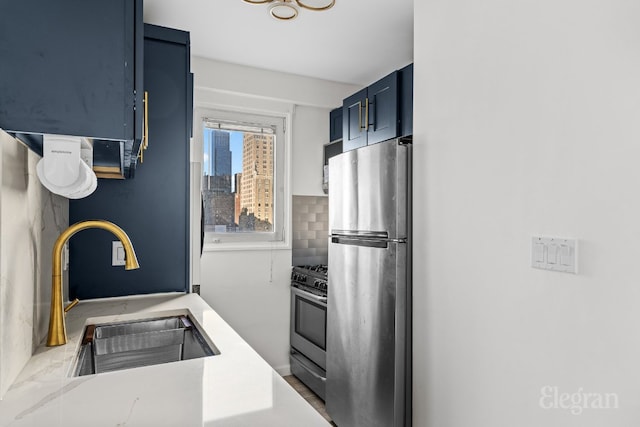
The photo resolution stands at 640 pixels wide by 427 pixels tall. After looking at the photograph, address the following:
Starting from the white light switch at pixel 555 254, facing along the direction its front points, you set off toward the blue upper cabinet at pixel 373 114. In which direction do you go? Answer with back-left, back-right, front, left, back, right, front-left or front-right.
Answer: right

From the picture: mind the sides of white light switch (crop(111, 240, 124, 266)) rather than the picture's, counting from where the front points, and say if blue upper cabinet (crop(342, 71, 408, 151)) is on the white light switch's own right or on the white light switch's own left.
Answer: on the white light switch's own left

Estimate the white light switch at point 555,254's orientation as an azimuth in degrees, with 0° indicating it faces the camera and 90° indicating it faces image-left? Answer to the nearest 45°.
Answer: approximately 45°

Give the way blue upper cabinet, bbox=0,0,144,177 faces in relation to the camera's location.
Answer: facing to the right of the viewer

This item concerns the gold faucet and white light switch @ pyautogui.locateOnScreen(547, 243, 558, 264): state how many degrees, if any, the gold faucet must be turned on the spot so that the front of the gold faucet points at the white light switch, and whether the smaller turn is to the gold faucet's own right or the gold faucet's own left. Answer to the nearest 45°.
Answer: approximately 45° to the gold faucet's own right

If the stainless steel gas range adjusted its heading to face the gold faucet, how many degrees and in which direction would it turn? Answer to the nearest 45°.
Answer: approximately 45° to its left

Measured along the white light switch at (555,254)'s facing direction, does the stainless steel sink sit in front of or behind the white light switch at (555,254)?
in front

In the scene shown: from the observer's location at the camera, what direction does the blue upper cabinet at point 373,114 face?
facing the viewer and to the left of the viewer

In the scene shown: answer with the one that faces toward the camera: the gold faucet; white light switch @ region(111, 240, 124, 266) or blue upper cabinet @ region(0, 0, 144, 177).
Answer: the white light switch

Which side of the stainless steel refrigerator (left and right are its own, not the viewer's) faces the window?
right

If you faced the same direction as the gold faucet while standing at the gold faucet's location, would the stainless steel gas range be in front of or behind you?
in front

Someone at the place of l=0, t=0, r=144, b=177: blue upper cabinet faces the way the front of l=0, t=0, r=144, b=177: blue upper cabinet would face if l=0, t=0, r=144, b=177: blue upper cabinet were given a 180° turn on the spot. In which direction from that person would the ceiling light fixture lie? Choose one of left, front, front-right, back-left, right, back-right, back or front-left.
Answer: back-right

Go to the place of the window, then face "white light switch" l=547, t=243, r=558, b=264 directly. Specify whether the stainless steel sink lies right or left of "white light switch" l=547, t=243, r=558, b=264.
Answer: right

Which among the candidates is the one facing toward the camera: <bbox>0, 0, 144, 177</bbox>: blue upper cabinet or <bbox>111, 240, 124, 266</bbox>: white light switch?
the white light switch

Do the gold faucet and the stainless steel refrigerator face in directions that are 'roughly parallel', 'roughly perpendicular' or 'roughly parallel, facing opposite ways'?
roughly parallel, facing opposite ways

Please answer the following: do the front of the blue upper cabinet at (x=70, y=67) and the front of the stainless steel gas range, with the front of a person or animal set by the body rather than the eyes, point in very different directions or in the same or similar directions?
very different directions

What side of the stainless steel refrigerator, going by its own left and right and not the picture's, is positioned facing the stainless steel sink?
front

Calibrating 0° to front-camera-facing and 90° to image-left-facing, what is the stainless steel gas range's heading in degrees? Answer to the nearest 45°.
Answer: approximately 45°
